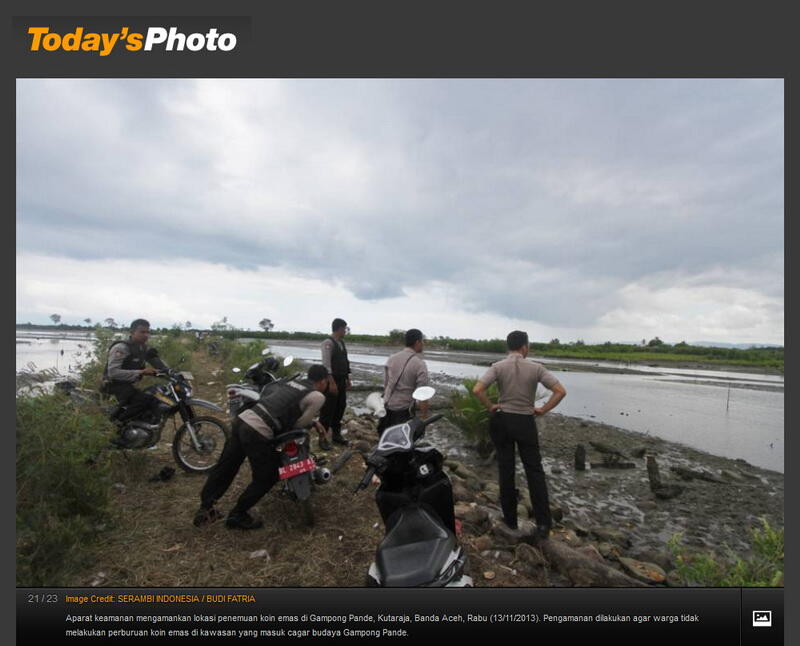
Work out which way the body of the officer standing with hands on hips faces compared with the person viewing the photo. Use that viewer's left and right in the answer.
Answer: facing away from the viewer

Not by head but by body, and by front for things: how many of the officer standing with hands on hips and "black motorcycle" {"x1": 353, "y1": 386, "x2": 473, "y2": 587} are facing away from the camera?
2

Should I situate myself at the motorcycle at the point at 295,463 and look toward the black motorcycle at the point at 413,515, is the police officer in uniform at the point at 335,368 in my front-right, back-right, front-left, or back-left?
back-left

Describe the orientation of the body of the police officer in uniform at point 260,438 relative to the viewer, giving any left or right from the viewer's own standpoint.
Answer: facing away from the viewer and to the right of the viewer

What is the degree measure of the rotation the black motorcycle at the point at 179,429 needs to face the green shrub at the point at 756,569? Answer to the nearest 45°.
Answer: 0° — it already faces it

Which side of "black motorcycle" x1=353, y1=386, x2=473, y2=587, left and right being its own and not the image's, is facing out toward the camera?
back
